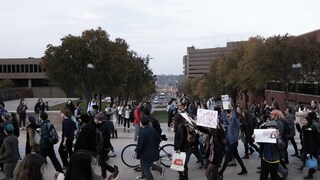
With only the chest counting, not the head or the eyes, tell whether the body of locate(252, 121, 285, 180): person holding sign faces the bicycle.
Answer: no

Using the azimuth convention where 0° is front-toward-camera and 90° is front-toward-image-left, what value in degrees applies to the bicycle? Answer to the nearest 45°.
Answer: approximately 90°

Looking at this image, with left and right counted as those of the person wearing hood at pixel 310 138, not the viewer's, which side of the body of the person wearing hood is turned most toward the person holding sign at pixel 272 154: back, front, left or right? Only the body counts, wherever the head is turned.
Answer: left

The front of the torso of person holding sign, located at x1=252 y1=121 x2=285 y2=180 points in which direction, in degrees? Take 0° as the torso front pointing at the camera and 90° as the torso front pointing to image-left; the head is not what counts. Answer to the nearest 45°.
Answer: approximately 45°

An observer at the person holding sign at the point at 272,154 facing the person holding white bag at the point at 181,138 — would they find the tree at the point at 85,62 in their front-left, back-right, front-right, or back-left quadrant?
front-right

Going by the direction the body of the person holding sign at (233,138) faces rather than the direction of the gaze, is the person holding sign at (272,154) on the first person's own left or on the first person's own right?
on the first person's own left
